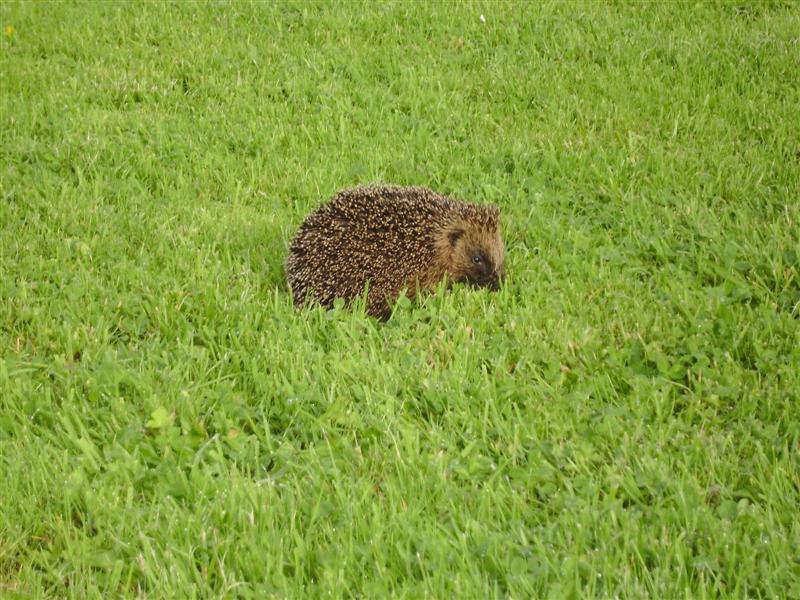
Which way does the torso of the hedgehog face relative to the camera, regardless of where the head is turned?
to the viewer's right
